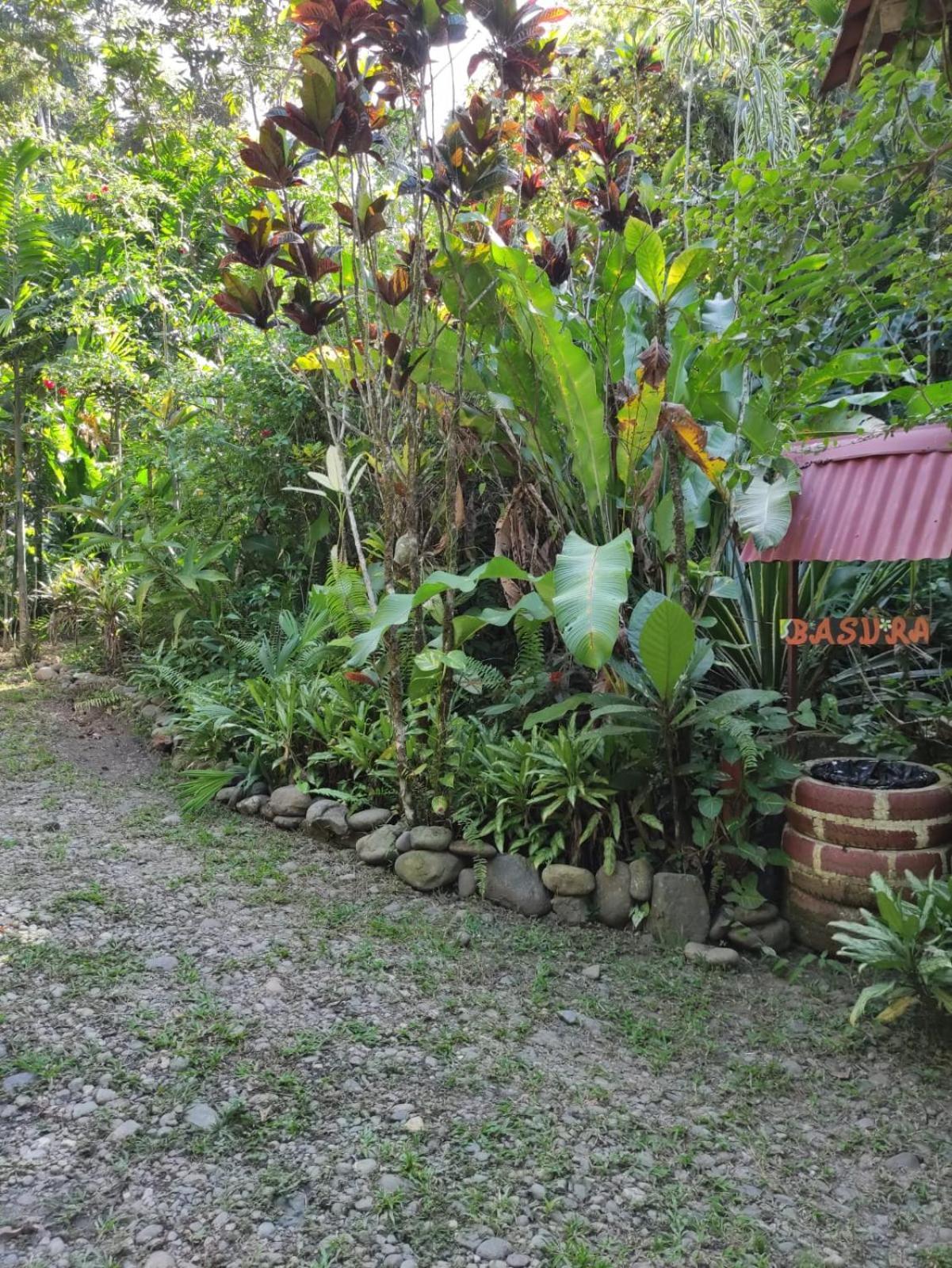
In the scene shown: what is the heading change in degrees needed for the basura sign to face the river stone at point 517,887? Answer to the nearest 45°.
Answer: approximately 90° to its right

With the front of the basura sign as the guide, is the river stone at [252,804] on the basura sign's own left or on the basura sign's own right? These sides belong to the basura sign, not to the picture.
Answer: on the basura sign's own right

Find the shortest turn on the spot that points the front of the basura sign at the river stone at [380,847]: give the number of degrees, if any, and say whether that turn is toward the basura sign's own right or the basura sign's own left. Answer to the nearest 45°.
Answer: approximately 90° to the basura sign's own right

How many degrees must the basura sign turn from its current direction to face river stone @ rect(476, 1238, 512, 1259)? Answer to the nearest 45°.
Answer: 0° — it already faces it

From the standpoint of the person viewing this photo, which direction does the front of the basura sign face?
facing the viewer

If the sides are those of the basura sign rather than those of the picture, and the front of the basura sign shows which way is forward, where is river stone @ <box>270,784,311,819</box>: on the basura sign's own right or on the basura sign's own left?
on the basura sign's own right

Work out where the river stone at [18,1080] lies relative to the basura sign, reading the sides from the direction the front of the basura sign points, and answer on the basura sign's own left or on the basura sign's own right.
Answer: on the basura sign's own right

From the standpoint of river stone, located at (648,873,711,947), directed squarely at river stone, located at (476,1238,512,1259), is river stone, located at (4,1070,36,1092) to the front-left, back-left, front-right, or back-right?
front-right

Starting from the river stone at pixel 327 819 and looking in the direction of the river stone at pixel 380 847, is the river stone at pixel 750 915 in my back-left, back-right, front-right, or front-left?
front-left

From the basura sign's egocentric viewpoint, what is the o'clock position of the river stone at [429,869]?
The river stone is roughly at 3 o'clock from the basura sign.

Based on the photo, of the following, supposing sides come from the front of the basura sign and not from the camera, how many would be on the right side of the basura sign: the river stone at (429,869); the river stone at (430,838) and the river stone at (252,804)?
3

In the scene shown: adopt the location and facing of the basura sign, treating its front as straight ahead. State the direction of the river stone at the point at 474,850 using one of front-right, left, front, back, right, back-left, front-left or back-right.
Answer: right

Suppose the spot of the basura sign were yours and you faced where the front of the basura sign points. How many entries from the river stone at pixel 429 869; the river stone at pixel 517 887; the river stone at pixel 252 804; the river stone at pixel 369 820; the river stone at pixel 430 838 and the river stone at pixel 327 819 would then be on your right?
6
